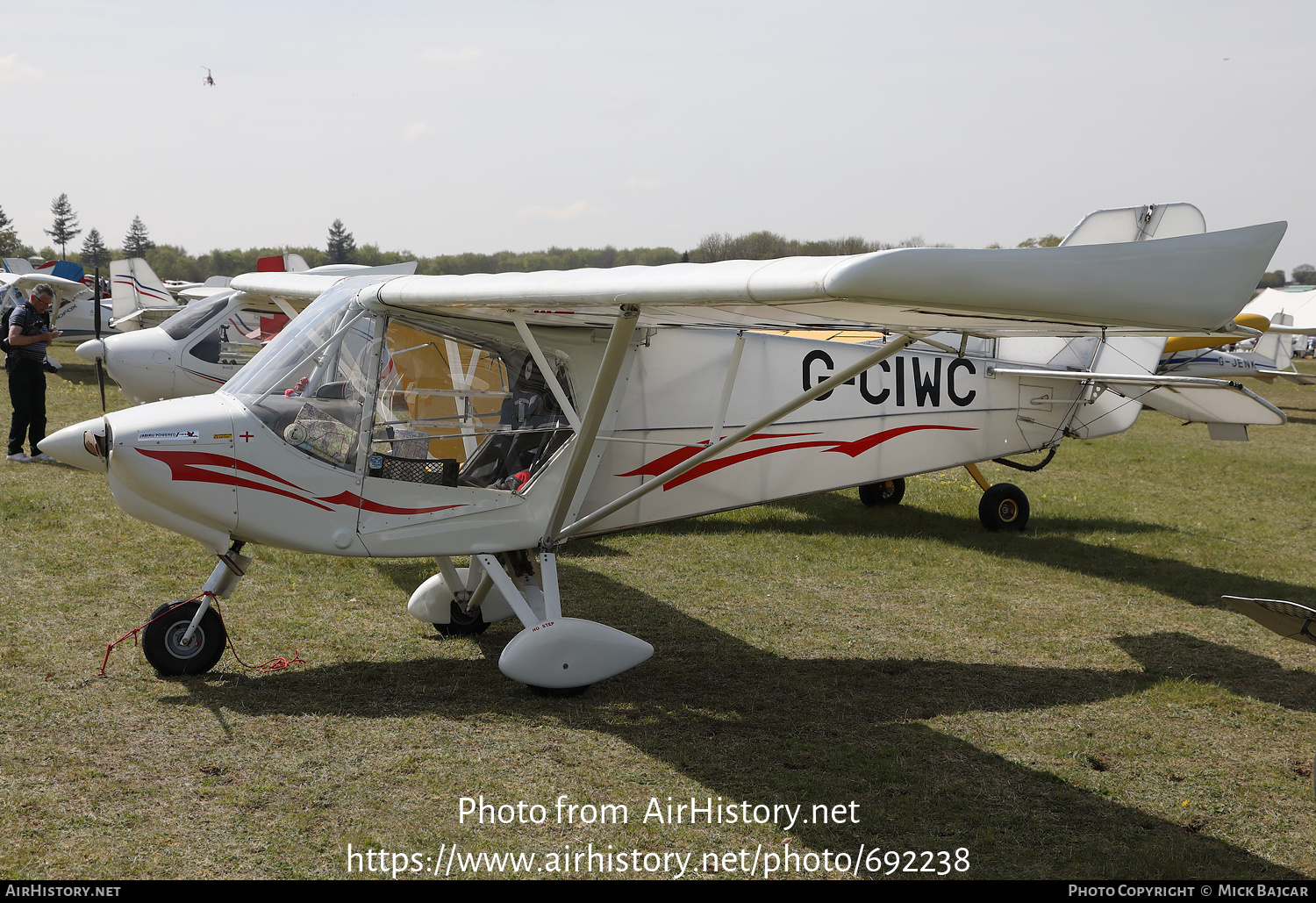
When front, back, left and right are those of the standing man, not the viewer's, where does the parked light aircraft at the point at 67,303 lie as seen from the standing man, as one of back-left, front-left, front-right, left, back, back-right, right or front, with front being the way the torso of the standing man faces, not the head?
left

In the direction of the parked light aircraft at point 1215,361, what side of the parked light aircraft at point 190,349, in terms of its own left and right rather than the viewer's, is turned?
back

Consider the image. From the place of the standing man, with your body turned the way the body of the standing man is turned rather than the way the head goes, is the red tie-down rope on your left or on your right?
on your right

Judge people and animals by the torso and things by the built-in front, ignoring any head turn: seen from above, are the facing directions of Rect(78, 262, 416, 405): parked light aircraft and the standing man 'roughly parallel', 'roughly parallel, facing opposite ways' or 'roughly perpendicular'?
roughly parallel, facing opposite ways

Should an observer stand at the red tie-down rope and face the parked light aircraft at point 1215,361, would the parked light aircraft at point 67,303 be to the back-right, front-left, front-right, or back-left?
front-left

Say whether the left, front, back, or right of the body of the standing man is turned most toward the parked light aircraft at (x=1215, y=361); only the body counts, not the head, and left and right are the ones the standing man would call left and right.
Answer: front

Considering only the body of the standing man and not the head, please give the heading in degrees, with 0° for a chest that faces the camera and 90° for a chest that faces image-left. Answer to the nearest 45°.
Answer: approximately 270°

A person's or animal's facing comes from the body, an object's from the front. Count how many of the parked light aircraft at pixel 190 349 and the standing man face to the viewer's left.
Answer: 1

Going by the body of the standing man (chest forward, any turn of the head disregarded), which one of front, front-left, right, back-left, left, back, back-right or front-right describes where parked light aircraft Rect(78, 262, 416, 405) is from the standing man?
front

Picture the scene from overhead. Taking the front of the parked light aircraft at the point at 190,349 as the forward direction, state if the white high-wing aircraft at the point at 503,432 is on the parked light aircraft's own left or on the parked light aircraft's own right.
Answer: on the parked light aircraft's own left

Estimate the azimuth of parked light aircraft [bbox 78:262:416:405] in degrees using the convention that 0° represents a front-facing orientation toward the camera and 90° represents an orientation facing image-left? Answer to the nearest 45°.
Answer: approximately 90°

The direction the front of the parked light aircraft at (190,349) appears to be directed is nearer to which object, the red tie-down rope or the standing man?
the standing man
